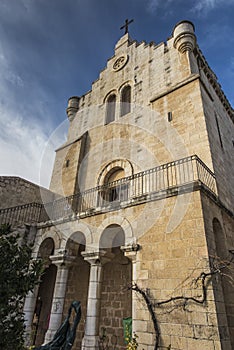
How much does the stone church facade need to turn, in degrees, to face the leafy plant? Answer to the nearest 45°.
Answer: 0° — it already faces it

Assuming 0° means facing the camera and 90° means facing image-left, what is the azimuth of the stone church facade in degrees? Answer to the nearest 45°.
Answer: approximately 45°
